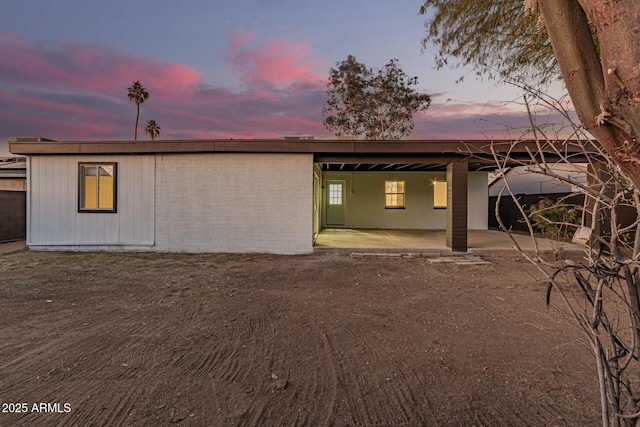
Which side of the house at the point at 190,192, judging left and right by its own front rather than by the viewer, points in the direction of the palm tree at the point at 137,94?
back

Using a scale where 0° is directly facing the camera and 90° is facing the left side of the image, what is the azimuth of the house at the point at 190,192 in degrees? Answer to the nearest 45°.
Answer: approximately 0°

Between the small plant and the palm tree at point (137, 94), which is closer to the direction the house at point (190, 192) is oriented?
the small plant

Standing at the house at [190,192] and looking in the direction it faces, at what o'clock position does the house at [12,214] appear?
the house at [12,214] is roughly at 4 o'clock from the house at [190,192].

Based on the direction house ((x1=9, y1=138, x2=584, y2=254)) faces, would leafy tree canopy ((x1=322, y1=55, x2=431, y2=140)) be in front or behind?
behind

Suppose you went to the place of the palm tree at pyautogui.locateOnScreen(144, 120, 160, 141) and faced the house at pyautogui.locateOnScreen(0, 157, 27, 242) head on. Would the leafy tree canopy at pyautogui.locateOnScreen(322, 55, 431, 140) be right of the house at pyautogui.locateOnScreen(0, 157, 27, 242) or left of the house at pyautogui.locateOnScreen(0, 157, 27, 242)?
left
